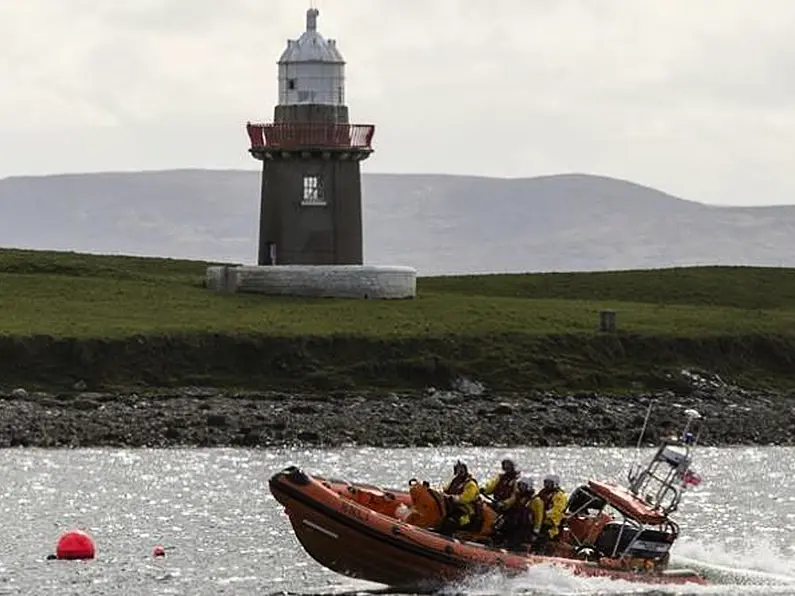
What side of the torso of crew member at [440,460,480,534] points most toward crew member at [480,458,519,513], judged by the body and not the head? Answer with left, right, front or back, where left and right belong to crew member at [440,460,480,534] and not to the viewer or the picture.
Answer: back

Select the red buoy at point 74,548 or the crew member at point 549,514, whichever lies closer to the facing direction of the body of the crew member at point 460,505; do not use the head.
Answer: the red buoy

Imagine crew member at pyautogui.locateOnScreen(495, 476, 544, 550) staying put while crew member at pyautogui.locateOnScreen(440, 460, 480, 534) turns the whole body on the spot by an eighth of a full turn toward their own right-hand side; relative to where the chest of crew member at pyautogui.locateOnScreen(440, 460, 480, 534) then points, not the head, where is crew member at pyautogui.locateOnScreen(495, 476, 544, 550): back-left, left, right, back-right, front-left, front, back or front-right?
back-right

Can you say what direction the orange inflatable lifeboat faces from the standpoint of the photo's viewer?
facing to the left of the viewer

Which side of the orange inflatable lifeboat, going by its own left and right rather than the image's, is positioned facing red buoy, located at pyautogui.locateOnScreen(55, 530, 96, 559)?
front

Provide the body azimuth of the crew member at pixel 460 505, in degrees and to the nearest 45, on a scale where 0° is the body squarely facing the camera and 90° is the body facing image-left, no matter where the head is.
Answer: approximately 90°
